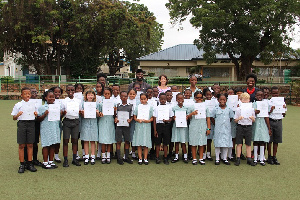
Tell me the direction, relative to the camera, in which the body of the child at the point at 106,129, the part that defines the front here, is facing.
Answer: toward the camera

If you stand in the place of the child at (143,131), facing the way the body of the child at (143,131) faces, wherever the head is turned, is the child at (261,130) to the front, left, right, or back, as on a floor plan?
left

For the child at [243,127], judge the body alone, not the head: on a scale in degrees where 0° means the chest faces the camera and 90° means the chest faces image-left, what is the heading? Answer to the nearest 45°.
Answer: approximately 0°

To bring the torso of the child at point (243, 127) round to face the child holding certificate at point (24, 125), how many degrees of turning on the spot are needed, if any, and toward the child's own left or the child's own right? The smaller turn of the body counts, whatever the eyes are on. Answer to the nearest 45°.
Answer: approximately 45° to the child's own right

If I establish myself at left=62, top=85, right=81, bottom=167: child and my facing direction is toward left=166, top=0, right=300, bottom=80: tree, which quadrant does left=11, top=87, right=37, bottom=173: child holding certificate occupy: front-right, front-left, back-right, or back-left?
back-left

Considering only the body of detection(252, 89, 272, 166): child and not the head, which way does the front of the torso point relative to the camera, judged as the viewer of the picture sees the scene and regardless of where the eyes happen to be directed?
toward the camera

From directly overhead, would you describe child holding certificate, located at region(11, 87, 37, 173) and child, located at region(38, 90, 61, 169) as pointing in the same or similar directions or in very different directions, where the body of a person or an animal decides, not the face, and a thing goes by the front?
same or similar directions

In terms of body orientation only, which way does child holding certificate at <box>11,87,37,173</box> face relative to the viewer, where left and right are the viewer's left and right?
facing the viewer and to the right of the viewer

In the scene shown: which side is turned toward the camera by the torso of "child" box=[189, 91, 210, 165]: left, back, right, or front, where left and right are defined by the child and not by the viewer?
front

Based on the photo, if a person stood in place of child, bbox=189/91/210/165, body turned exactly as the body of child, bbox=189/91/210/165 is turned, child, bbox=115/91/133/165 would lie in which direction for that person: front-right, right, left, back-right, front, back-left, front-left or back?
right
